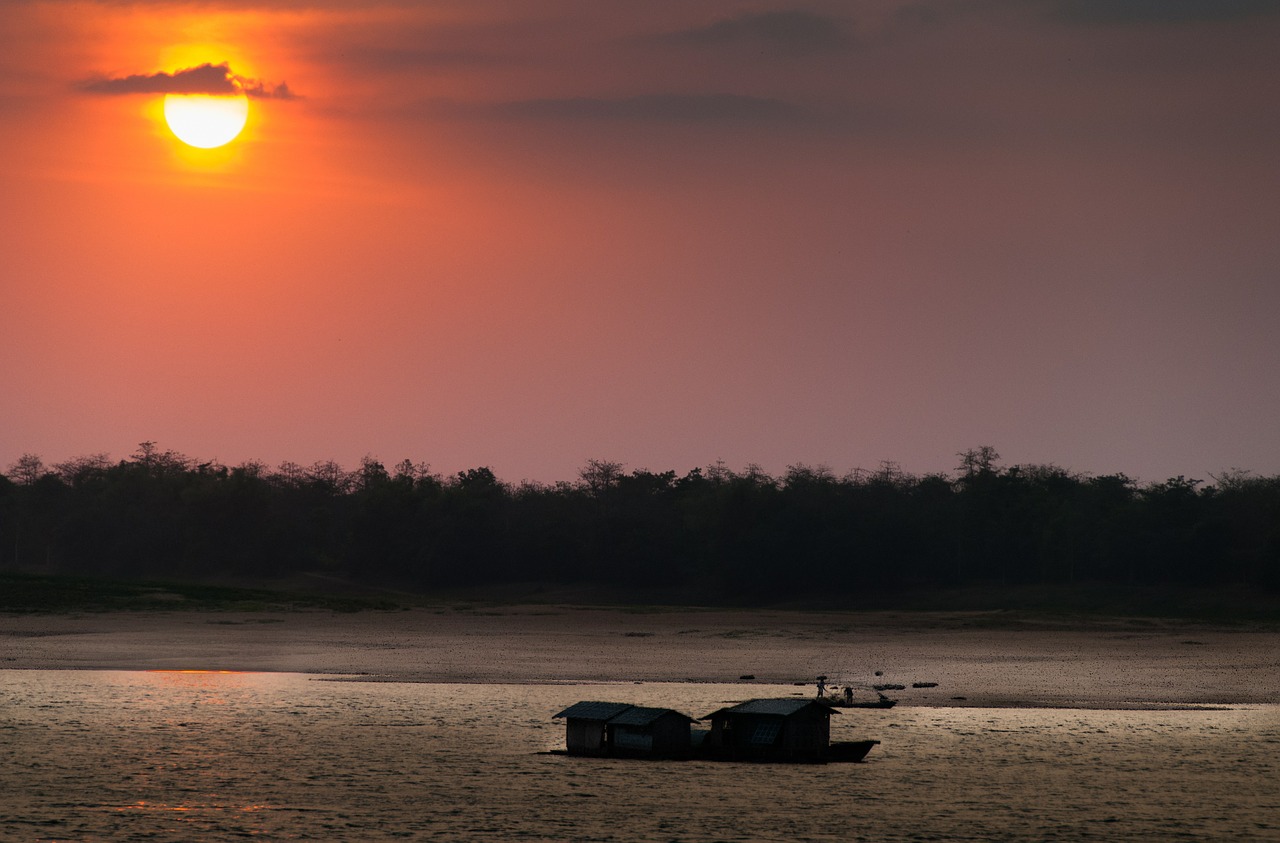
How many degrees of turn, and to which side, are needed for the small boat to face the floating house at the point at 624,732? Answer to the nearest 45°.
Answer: approximately 180°

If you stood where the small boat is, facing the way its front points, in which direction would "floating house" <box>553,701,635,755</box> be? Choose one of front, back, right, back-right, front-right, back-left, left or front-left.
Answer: back

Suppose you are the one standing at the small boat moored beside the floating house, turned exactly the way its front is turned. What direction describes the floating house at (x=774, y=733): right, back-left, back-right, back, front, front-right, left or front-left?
back

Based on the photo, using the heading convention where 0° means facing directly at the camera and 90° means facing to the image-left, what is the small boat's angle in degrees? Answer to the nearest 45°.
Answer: approximately 270°
